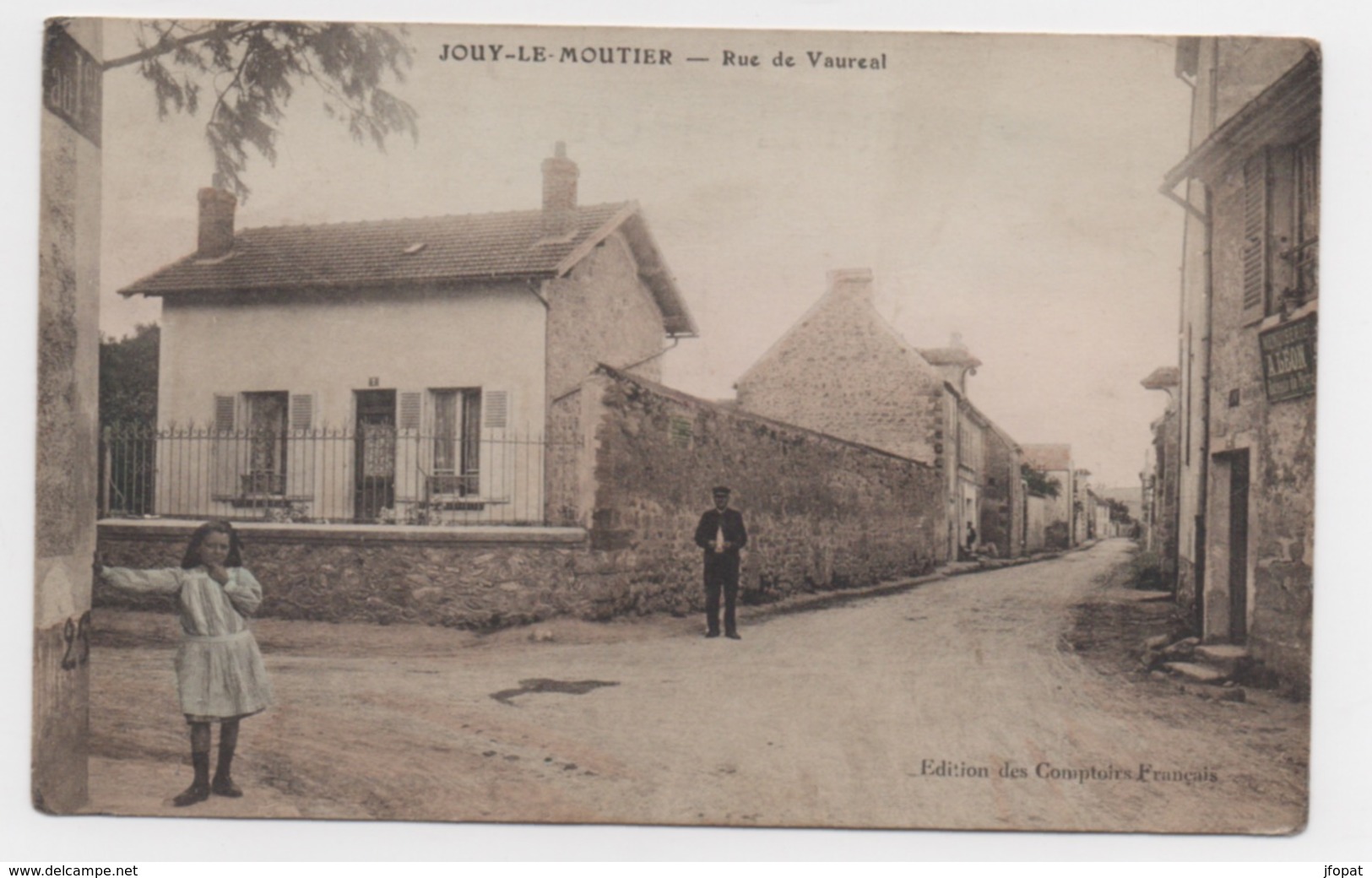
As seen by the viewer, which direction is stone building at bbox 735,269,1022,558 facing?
to the viewer's right

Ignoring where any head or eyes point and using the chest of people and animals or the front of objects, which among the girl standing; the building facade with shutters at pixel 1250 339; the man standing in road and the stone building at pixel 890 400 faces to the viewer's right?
the stone building

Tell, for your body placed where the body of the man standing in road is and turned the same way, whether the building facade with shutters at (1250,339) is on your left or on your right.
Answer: on your left

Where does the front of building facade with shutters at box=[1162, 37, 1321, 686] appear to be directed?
to the viewer's left

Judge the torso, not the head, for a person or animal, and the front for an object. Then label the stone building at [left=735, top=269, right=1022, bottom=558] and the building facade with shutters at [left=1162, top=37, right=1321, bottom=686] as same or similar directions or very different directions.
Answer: very different directions

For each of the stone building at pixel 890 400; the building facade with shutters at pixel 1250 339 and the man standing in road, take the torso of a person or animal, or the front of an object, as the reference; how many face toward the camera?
1

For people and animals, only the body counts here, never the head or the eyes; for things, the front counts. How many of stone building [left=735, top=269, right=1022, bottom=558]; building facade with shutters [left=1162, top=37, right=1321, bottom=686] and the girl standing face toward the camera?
1
